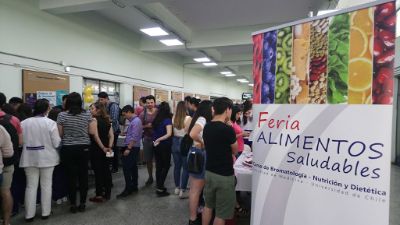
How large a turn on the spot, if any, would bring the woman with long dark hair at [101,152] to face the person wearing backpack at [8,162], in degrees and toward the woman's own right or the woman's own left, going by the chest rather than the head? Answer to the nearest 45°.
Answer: approximately 45° to the woman's own left

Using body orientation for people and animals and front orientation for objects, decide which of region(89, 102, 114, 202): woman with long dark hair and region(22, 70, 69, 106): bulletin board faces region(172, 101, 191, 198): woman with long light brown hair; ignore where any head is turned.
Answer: the bulletin board

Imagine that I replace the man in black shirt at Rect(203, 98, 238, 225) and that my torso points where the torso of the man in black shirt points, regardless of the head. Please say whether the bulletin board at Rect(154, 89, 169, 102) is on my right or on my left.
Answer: on my left

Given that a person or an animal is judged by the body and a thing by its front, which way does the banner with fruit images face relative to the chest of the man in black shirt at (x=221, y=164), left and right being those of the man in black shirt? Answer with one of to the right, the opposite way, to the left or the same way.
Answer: the opposite way

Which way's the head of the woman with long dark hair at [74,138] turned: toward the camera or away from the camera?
away from the camera

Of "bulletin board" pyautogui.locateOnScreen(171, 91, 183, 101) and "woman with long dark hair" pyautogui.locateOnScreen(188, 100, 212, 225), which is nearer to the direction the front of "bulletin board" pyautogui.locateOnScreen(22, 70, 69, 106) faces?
the woman with long dark hair

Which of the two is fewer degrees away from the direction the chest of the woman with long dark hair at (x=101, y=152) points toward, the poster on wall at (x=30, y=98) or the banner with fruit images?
the poster on wall

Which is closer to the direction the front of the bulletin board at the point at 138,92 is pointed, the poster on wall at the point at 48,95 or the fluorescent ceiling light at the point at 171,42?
the fluorescent ceiling light
